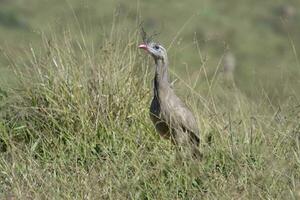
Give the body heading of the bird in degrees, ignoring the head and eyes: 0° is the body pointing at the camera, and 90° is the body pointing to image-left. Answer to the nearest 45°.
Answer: approximately 90°
